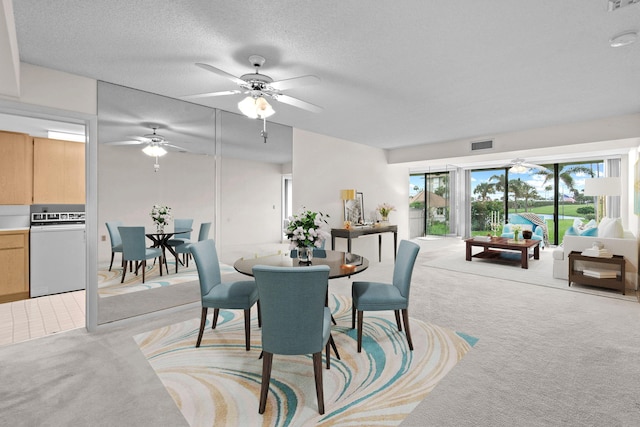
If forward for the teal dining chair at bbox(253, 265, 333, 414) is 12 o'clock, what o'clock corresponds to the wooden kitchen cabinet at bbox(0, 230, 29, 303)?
The wooden kitchen cabinet is roughly at 10 o'clock from the teal dining chair.

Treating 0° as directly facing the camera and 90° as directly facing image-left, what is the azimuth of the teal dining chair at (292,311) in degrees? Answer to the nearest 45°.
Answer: approximately 180°

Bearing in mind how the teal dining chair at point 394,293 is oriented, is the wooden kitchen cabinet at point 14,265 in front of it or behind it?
in front

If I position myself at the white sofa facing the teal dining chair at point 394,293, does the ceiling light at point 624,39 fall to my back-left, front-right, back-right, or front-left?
front-left

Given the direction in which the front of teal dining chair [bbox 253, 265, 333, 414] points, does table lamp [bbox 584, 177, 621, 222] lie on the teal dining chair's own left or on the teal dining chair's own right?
on the teal dining chair's own right

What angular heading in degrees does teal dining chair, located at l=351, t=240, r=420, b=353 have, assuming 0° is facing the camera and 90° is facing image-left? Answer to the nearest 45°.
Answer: approximately 90°

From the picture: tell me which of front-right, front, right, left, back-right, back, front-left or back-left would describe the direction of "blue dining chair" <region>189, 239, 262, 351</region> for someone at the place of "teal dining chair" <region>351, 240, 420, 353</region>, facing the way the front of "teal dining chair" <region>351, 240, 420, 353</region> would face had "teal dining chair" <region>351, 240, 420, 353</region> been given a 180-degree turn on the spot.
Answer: back

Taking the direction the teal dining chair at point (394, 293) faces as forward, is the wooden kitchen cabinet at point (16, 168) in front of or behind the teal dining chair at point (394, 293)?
in front

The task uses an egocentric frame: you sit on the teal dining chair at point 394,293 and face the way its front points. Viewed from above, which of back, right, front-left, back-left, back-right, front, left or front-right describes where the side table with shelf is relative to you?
back-right

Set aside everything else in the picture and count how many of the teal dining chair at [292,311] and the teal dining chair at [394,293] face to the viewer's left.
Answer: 1

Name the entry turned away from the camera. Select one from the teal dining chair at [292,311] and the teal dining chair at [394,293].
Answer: the teal dining chair at [292,311]

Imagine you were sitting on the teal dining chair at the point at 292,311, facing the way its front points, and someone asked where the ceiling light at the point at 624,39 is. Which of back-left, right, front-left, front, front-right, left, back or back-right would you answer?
right

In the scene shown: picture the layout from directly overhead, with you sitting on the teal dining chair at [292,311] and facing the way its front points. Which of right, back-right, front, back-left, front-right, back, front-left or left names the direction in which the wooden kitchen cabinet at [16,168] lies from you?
front-left

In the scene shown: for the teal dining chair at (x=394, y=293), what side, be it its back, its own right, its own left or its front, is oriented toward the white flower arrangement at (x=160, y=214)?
front

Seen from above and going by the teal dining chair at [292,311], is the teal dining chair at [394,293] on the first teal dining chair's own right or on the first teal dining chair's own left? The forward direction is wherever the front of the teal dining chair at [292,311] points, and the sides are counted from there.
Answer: on the first teal dining chair's own right

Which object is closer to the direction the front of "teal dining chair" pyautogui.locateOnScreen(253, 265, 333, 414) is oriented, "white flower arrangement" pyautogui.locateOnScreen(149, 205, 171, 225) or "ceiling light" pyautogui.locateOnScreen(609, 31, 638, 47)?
the white flower arrangement

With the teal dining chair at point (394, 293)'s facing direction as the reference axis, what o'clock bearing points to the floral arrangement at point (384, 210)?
The floral arrangement is roughly at 3 o'clock from the teal dining chair.

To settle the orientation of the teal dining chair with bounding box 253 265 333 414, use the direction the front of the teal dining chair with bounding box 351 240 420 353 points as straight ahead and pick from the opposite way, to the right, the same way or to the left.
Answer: to the right
